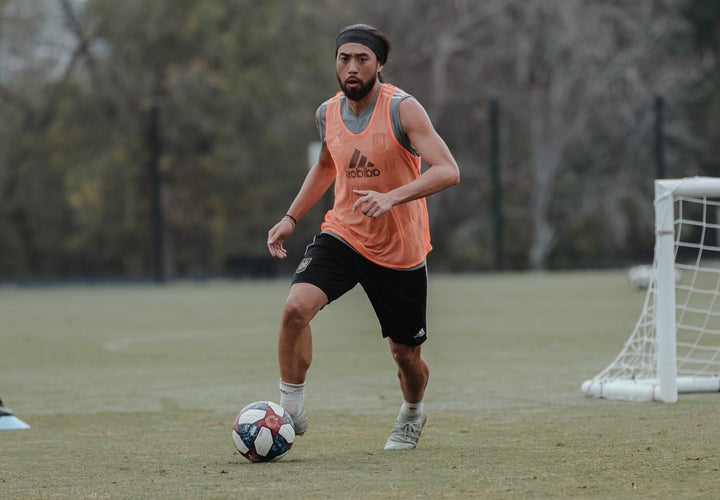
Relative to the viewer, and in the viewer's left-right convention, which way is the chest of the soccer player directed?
facing the viewer and to the left of the viewer
